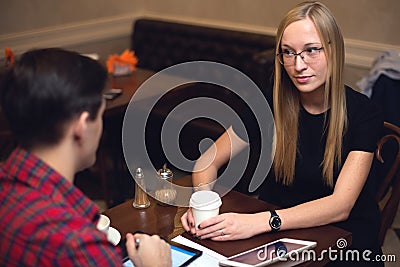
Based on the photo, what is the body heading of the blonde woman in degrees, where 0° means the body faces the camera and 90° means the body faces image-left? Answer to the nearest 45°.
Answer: approximately 45°

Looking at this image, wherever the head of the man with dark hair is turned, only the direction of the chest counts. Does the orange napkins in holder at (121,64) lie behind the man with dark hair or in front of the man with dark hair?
in front

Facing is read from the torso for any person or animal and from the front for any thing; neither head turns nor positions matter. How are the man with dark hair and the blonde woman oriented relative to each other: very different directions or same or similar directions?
very different directions

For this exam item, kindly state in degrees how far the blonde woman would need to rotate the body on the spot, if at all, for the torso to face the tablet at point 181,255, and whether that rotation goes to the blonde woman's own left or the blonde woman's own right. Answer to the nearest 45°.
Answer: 0° — they already face it

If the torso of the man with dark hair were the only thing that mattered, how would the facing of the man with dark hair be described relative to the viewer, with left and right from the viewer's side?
facing away from the viewer and to the right of the viewer

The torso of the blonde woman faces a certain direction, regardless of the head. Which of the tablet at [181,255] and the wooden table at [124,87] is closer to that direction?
the tablet

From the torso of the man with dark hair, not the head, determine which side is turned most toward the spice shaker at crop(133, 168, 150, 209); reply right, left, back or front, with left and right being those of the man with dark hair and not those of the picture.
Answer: front

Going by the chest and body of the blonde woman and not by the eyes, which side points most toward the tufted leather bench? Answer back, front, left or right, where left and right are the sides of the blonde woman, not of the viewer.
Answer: right

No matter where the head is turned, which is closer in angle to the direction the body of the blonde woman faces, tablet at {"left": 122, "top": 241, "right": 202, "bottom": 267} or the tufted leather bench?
the tablet

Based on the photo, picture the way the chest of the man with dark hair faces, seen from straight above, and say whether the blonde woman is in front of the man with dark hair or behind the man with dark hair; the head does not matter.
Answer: in front

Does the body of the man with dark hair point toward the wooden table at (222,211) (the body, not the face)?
yes

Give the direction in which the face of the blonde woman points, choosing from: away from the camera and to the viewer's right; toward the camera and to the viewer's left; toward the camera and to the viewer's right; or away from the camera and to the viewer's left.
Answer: toward the camera and to the viewer's left

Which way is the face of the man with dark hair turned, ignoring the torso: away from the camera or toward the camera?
away from the camera

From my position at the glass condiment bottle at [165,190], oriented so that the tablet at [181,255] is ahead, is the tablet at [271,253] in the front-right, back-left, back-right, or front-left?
front-left

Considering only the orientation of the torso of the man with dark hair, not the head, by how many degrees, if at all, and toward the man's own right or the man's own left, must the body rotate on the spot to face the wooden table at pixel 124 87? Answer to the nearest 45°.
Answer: approximately 45° to the man's own left

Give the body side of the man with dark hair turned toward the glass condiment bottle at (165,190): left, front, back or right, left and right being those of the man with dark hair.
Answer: front

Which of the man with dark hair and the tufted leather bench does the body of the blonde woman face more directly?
the man with dark hair
